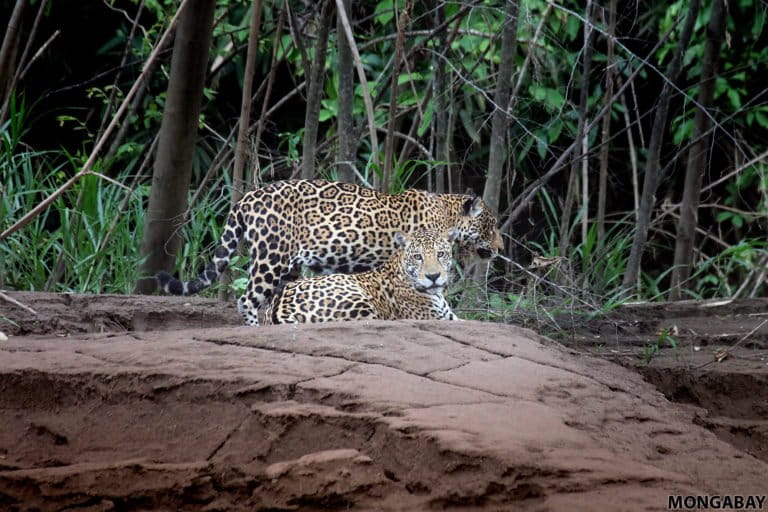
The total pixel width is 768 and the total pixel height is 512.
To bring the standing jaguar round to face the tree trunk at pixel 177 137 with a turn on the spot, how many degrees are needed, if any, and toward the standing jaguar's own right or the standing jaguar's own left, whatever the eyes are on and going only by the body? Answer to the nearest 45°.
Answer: approximately 135° to the standing jaguar's own left

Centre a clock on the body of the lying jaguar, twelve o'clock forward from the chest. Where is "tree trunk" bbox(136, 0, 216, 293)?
The tree trunk is roughly at 6 o'clock from the lying jaguar.

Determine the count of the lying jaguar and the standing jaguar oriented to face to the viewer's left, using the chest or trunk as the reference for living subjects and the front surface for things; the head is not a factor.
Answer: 0

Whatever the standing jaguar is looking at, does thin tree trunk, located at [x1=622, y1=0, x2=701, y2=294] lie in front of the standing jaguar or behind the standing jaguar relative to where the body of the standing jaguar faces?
in front

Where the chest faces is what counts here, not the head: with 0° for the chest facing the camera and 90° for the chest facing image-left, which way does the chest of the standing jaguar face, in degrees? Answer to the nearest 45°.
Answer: approximately 270°

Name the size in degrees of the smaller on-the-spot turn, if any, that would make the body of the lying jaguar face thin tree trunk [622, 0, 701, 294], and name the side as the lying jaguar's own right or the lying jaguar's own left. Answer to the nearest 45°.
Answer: approximately 90° to the lying jaguar's own left

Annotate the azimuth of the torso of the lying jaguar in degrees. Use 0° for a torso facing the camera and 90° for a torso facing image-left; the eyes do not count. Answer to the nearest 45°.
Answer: approximately 315°

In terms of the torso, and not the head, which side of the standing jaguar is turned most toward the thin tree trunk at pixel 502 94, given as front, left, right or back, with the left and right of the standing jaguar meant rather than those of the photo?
front

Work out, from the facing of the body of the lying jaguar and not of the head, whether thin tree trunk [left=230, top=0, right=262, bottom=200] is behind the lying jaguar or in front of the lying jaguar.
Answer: behind
